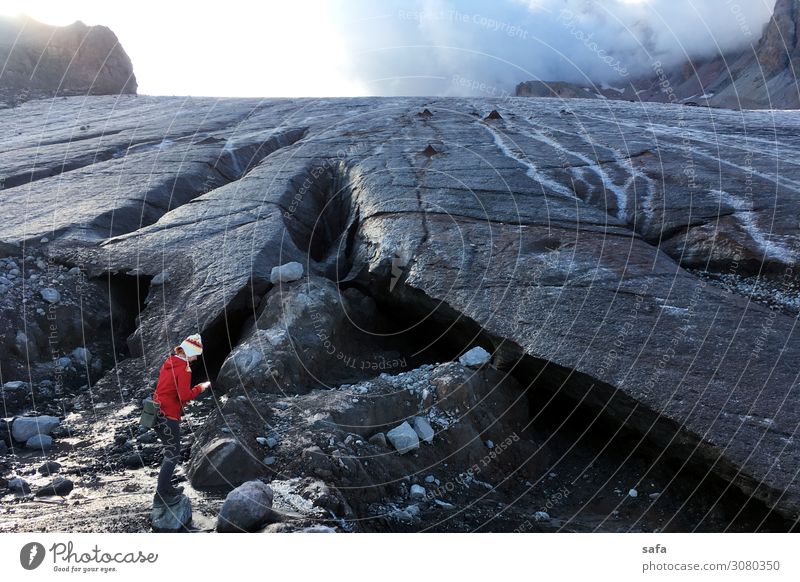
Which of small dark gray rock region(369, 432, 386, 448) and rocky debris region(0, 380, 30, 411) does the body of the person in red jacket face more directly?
the small dark gray rock

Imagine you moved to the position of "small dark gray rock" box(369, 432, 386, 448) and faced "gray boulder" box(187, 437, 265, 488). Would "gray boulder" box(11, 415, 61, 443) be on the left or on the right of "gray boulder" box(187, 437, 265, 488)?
right

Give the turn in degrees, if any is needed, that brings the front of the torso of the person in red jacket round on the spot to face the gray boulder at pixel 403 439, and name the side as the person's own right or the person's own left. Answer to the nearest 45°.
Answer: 0° — they already face it

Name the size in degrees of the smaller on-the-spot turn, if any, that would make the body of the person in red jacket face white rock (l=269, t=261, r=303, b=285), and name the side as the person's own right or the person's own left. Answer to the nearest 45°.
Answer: approximately 90° to the person's own left

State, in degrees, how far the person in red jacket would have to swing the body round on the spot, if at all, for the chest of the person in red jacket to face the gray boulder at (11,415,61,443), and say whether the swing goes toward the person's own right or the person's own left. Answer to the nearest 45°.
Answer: approximately 135° to the person's own left

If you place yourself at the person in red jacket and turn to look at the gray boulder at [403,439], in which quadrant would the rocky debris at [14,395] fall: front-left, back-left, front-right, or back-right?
back-left

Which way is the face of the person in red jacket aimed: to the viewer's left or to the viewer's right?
to the viewer's right

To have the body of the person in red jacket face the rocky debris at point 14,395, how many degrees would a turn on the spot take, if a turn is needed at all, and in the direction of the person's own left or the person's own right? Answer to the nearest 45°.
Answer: approximately 135° to the person's own left

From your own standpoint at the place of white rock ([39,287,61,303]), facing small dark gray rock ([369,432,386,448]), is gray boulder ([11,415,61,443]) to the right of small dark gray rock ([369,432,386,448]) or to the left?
right

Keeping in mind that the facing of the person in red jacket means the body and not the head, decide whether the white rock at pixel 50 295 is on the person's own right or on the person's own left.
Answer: on the person's own left

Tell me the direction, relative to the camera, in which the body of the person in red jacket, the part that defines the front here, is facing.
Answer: to the viewer's right

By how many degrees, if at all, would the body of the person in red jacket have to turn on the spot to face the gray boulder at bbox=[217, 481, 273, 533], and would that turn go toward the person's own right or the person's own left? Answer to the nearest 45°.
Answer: approximately 45° to the person's own right

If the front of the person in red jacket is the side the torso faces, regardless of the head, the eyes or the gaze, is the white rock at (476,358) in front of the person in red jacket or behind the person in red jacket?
in front
